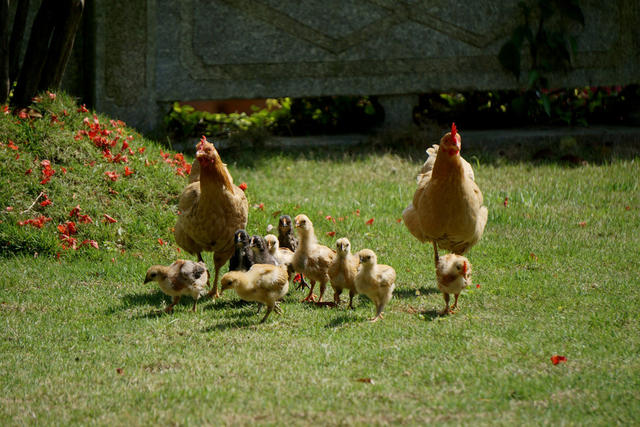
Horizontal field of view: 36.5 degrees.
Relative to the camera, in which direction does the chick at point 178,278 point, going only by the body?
to the viewer's left

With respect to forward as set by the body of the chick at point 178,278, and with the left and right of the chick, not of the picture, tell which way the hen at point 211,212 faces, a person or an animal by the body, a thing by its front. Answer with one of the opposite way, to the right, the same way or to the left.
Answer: to the left

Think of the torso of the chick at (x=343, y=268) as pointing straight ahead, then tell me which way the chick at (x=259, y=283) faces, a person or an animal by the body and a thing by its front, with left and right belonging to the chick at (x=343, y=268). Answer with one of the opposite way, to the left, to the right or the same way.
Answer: to the right

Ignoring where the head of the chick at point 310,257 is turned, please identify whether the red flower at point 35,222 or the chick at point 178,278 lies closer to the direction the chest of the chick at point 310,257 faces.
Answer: the chick

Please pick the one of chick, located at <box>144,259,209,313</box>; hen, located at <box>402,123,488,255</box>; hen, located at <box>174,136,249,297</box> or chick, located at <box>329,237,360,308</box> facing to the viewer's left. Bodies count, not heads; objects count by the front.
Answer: chick, located at <box>144,259,209,313</box>

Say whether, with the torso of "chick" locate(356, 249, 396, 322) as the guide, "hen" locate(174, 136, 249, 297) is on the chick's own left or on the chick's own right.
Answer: on the chick's own right

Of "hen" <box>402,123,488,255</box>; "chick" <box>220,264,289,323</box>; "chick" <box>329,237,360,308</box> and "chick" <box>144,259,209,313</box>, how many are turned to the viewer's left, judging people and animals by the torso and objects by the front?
2

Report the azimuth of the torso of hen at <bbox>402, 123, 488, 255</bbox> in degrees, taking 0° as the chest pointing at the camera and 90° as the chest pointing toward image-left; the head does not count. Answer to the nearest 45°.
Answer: approximately 0°

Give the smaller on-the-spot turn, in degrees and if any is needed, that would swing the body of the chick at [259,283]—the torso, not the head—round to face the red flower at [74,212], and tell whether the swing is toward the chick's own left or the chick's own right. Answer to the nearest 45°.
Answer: approximately 45° to the chick's own right

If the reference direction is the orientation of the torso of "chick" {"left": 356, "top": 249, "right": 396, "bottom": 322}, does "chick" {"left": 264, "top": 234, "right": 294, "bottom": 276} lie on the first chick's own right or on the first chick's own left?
on the first chick's own right

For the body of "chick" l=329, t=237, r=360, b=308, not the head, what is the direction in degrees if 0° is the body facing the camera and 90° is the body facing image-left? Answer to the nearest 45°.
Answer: approximately 0°

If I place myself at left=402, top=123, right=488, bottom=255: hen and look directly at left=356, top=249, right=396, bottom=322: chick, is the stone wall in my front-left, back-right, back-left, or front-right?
back-right

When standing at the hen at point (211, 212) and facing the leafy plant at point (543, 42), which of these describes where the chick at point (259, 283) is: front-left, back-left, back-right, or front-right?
back-right
